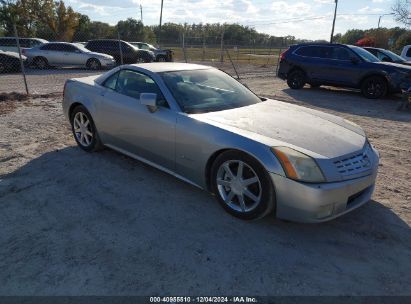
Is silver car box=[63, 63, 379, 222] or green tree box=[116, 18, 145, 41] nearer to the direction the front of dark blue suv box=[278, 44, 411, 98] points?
the silver car

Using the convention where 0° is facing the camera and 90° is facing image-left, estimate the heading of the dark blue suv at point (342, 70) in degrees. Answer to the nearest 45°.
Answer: approximately 315°

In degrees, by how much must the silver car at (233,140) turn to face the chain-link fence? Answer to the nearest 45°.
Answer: approximately 180°

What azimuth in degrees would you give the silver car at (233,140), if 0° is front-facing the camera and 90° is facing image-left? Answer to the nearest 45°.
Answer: approximately 315°

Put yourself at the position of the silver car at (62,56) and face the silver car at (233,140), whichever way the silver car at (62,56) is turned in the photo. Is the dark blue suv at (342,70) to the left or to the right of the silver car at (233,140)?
left

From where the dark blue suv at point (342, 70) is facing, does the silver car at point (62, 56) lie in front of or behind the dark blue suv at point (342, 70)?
behind

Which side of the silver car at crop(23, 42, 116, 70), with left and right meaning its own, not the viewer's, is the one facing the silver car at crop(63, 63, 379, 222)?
right

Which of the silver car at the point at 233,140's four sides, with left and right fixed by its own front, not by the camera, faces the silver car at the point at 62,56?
back

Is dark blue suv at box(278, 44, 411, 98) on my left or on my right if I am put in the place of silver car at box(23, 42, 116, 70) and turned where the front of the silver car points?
on my right

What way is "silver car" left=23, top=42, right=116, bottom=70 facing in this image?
to the viewer's right

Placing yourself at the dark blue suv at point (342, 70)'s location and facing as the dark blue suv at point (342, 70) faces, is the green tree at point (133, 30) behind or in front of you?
behind

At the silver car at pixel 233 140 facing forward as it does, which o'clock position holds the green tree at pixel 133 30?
The green tree is roughly at 7 o'clock from the silver car.
